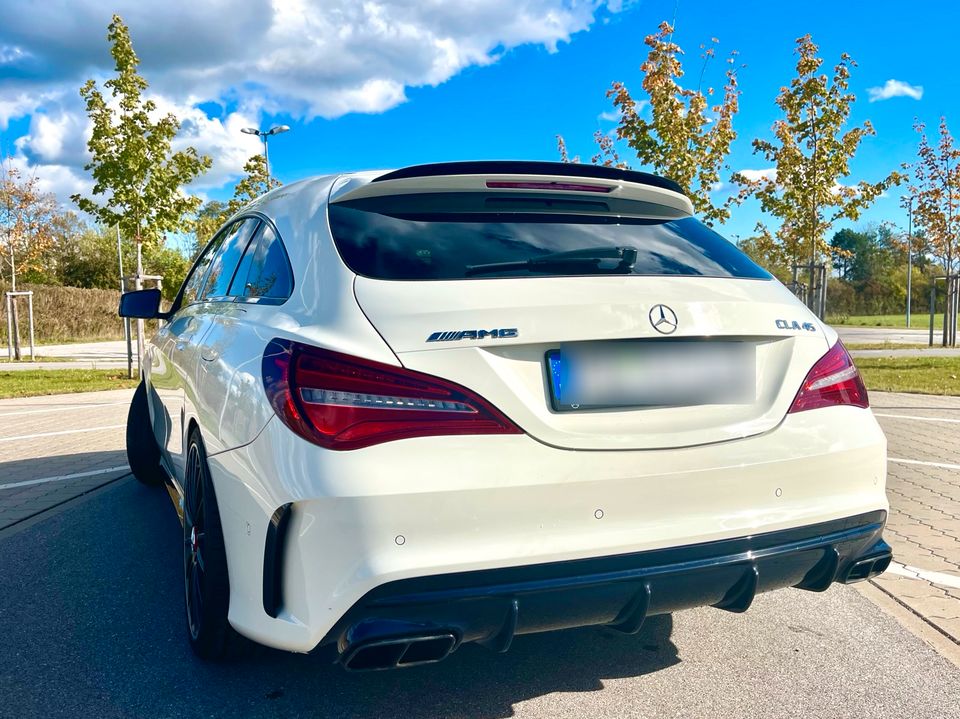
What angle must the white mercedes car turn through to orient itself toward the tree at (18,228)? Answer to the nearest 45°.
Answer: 0° — it already faces it

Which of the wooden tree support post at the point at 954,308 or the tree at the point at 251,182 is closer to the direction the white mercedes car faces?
the tree

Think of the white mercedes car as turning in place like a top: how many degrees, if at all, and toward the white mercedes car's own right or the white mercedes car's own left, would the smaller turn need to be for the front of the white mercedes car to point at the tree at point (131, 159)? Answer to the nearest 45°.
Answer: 0° — it already faces it

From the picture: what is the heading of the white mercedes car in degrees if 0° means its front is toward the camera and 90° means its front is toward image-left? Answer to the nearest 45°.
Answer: approximately 135°

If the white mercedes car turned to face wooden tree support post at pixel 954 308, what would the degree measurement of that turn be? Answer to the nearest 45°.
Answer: approximately 90° to its right
